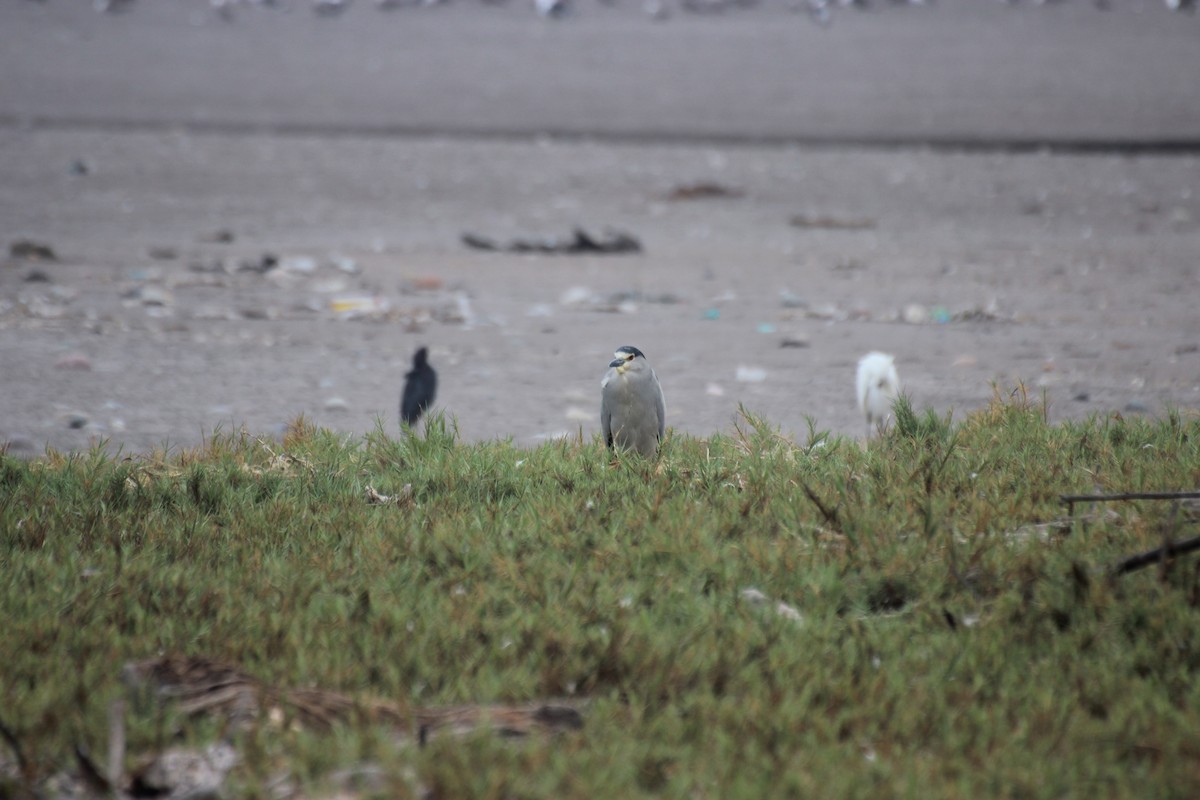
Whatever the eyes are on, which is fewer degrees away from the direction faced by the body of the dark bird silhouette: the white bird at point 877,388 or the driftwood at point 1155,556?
the white bird

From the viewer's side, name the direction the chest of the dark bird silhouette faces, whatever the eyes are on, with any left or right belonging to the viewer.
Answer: facing away from the viewer and to the right of the viewer

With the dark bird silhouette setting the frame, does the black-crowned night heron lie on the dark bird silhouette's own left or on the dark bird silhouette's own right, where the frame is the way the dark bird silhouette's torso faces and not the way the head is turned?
on the dark bird silhouette's own right

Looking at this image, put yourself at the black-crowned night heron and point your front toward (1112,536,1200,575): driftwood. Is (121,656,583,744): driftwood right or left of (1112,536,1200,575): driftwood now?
right

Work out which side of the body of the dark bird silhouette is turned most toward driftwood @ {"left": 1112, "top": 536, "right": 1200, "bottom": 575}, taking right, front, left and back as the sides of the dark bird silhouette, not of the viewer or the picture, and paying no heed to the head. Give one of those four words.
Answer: right

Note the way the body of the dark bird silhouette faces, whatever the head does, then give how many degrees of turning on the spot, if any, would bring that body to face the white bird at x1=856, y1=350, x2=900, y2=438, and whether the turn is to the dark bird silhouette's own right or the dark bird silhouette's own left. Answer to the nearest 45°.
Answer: approximately 45° to the dark bird silhouette's own right
